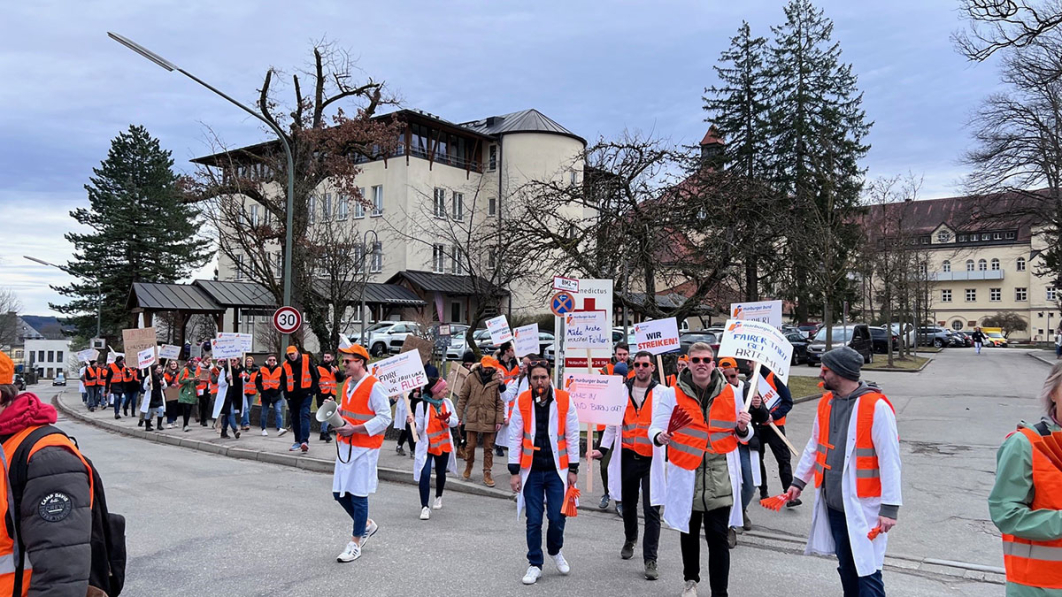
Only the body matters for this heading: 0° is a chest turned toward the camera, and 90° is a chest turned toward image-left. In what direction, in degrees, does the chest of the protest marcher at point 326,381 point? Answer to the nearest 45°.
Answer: approximately 0°

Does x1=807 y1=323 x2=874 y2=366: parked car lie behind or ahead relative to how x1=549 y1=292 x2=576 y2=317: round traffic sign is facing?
behind

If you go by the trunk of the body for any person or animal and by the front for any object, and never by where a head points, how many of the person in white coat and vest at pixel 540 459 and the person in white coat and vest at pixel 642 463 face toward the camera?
2

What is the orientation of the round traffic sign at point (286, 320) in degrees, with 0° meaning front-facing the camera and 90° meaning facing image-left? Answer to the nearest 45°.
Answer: approximately 0°

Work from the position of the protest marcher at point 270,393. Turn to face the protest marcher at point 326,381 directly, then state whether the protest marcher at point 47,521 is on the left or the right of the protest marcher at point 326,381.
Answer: right

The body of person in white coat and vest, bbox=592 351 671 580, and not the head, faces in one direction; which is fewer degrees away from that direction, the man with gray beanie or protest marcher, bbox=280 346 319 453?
the man with gray beanie

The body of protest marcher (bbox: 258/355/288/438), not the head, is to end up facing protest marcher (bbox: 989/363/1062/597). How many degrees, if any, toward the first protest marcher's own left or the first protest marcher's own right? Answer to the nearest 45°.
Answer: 0° — they already face them
